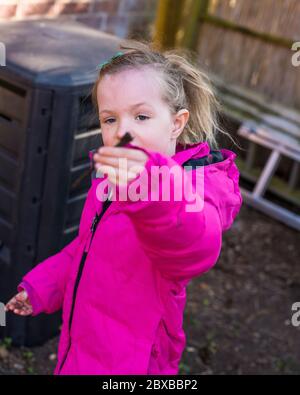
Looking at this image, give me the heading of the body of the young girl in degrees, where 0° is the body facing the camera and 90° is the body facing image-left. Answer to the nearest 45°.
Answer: approximately 45°

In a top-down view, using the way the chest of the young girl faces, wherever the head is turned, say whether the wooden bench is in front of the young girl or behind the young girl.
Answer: behind

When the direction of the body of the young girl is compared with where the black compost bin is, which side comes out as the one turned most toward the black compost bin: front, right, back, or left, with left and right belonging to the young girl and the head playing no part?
right
